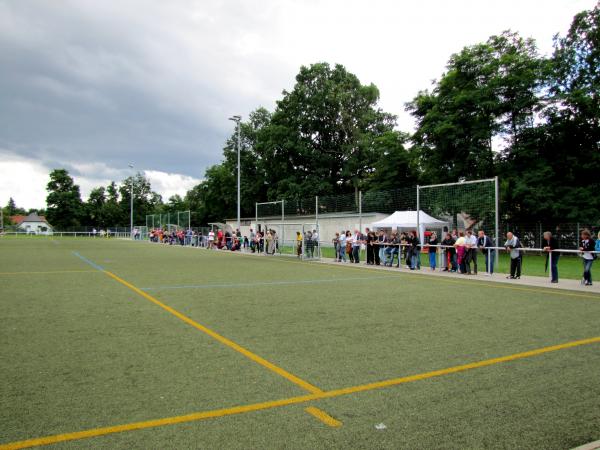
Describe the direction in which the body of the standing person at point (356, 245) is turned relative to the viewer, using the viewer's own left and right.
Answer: facing the viewer and to the left of the viewer

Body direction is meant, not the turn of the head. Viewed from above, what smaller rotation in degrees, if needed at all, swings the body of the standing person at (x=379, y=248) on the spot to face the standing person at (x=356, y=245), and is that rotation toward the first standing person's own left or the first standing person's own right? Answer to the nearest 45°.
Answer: approximately 90° to the first standing person's own right

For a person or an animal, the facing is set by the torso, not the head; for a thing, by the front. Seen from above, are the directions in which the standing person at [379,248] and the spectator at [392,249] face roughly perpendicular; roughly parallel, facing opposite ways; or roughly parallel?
roughly parallel

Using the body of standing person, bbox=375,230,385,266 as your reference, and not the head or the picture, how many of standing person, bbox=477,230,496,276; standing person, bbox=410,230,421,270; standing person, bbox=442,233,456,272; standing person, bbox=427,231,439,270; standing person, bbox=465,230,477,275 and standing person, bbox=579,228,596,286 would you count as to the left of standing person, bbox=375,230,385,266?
6

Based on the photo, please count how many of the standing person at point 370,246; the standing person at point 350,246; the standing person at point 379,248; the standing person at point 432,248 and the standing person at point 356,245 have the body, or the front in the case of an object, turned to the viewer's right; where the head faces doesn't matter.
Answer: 0

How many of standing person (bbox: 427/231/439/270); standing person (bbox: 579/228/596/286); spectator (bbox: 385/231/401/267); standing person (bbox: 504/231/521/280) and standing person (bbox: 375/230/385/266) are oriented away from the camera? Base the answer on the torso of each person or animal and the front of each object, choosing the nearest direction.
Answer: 0

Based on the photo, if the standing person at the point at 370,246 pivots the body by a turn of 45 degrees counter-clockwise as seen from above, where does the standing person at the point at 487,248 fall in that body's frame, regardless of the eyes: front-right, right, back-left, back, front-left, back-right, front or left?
front-left

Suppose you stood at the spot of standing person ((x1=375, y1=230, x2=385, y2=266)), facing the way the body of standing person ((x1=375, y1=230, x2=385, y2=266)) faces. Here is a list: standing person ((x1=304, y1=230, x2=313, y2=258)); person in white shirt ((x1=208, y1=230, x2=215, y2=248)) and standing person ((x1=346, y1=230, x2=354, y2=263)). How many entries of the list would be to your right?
3

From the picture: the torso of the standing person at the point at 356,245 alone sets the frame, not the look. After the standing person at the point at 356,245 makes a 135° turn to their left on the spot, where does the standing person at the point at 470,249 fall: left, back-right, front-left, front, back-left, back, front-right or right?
front-right

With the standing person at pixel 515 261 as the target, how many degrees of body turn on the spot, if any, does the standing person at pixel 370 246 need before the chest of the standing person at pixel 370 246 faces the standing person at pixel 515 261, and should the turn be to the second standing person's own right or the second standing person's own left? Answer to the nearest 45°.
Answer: approximately 90° to the second standing person's own left

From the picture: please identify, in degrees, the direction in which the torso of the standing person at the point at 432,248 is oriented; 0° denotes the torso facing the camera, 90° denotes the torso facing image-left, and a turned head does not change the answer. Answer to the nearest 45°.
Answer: approximately 45°

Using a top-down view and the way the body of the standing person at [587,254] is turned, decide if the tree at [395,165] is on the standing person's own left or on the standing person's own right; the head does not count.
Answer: on the standing person's own right

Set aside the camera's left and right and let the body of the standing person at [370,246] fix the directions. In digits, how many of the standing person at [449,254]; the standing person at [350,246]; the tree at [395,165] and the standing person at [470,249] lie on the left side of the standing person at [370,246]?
2

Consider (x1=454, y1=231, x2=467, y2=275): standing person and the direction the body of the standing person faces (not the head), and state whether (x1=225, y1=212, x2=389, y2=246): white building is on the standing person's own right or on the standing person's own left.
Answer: on the standing person's own right

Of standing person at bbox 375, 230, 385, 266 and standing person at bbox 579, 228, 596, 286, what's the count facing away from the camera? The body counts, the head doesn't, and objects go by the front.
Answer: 0

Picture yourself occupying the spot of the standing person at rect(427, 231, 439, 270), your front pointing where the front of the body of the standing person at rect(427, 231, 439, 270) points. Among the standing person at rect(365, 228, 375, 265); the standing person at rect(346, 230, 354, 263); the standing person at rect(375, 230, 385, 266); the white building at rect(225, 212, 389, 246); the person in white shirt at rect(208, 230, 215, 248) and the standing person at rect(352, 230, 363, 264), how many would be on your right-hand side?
6

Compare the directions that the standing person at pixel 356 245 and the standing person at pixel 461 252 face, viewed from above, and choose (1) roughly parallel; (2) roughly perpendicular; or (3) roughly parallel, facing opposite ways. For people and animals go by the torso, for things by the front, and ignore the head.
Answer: roughly parallel

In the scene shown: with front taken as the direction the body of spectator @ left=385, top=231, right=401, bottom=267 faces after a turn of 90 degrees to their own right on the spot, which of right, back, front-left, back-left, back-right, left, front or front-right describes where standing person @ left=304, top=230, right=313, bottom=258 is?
front
